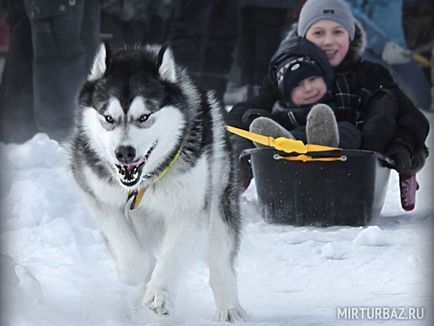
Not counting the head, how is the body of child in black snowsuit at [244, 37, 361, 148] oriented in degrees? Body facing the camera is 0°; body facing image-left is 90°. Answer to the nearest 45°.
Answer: approximately 0°

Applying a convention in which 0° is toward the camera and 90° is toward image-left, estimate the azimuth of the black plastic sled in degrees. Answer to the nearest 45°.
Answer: approximately 0°

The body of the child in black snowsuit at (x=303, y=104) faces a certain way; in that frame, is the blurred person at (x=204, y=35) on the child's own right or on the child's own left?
on the child's own right
